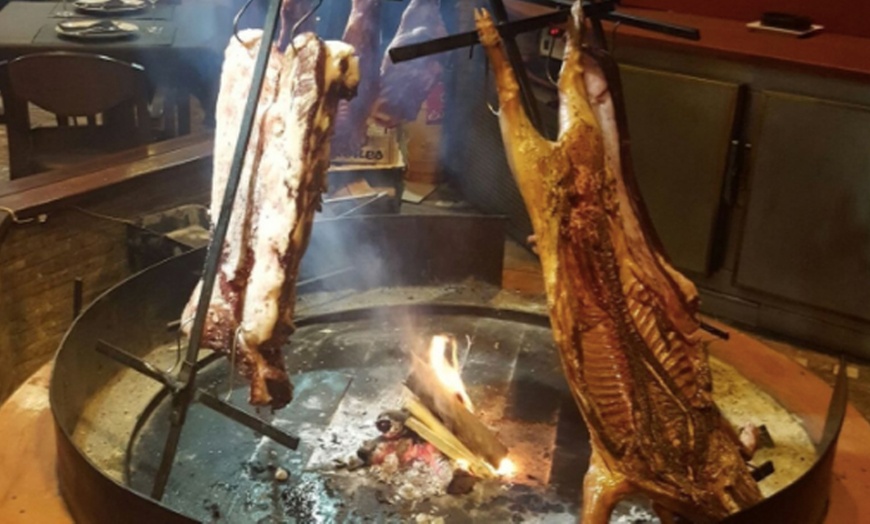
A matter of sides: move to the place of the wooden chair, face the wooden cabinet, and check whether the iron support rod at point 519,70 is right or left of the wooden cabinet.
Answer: right

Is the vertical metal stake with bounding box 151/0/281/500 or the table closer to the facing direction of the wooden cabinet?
the vertical metal stake

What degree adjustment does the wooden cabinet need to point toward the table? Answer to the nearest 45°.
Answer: approximately 45° to its right

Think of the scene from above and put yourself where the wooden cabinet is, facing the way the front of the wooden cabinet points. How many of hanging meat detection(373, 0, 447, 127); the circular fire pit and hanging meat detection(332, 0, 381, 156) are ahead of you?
3

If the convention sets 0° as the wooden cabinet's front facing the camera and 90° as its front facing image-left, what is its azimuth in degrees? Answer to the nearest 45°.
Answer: approximately 45°

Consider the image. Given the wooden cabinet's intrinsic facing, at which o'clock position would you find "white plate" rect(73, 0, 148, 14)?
The white plate is roughly at 2 o'clock from the wooden cabinet.

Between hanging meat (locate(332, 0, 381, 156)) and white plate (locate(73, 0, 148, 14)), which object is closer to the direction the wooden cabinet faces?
the hanging meat
